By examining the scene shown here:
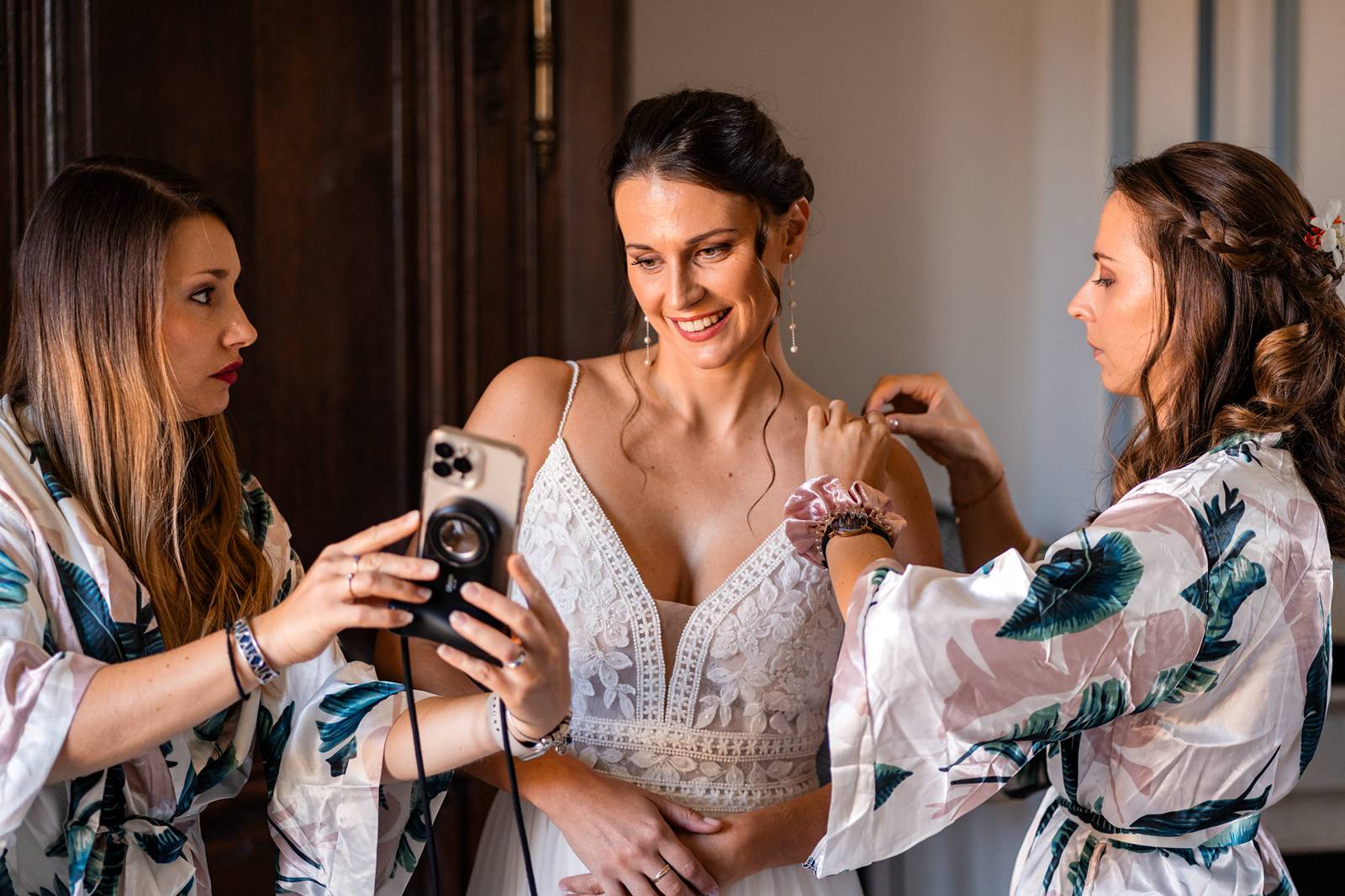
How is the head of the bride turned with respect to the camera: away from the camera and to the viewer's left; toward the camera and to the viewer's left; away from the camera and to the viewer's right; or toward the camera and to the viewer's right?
toward the camera and to the viewer's left

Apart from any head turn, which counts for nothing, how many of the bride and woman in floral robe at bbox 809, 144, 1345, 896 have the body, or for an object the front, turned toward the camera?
1

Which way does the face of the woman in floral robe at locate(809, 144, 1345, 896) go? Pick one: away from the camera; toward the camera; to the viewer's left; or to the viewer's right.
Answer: to the viewer's left

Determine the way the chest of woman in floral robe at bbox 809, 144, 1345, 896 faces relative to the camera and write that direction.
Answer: to the viewer's left

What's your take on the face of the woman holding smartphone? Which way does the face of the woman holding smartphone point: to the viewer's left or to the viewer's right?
to the viewer's right

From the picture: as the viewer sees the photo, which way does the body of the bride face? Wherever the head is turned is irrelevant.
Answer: toward the camera

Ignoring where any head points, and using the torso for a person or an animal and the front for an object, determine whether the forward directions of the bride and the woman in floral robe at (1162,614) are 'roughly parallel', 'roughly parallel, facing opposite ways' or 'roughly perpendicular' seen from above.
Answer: roughly perpendicular
